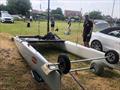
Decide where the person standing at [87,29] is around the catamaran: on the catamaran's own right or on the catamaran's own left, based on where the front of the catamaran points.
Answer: on the catamaran's own right
